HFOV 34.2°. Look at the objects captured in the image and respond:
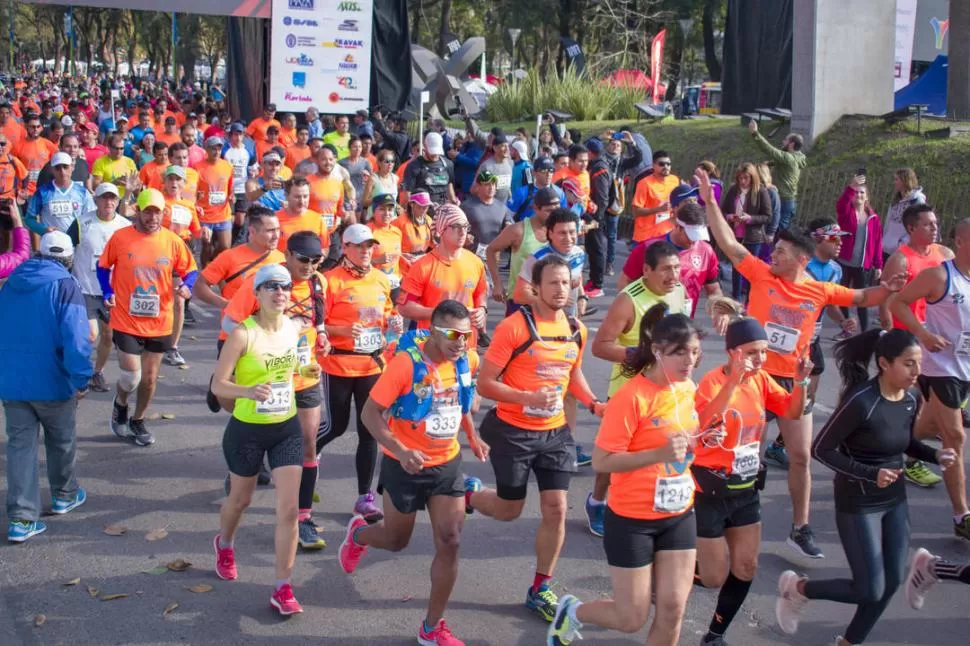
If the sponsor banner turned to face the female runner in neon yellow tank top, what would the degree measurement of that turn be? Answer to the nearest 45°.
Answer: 0° — it already faces them

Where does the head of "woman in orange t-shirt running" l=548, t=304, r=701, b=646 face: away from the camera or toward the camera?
toward the camera

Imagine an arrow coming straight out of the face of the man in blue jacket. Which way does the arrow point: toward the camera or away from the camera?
away from the camera

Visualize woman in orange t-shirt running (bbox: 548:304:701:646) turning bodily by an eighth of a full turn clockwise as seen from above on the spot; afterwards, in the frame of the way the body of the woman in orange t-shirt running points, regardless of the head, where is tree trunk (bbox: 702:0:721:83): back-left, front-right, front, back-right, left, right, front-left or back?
back

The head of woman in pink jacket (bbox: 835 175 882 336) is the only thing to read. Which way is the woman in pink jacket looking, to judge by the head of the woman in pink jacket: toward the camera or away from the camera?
toward the camera

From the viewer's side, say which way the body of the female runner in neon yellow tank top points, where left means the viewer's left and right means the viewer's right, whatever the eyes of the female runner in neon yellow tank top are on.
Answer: facing the viewer and to the right of the viewer

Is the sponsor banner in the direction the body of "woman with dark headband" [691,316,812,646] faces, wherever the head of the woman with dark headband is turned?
no

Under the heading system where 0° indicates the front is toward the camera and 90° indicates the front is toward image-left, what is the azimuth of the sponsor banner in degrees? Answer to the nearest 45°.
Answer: approximately 0°

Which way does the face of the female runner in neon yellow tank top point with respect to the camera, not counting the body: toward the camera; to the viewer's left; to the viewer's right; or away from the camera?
toward the camera

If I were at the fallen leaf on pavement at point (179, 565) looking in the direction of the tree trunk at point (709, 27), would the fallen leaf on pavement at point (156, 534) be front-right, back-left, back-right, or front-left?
front-left

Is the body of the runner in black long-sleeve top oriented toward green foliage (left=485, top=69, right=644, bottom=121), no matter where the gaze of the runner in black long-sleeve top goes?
no
